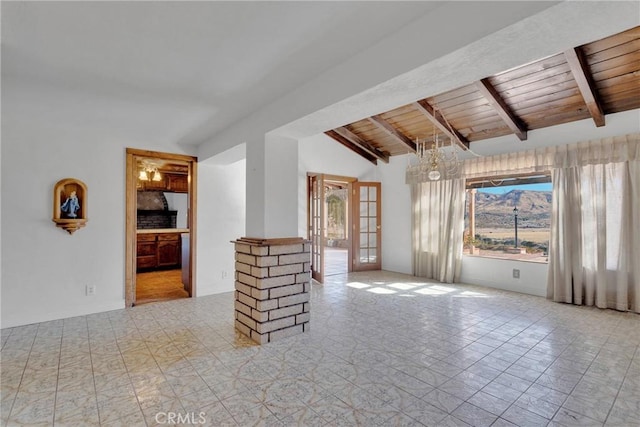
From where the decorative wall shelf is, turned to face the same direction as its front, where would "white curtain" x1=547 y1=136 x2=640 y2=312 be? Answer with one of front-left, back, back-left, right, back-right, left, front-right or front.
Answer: front-left

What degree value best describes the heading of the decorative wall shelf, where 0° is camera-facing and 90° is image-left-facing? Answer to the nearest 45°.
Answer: approximately 0°

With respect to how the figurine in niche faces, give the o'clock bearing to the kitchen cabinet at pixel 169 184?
The kitchen cabinet is roughly at 7 o'clock from the figurine in niche.

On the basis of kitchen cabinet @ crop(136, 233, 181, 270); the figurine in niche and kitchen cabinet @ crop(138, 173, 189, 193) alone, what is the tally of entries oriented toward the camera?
3

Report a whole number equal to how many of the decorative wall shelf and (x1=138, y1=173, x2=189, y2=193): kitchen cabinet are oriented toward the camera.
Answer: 2

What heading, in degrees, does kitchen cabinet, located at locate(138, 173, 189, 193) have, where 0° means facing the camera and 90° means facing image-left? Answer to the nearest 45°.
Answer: approximately 0°

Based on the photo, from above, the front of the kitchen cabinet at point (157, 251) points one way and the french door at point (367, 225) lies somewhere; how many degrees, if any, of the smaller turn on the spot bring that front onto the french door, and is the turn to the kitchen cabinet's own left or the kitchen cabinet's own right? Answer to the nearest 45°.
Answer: approximately 45° to the kitchen cabinet's own left

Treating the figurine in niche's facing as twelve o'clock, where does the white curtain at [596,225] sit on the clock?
The white curtain is roughly at 10 o'clock from the figurine in niche.

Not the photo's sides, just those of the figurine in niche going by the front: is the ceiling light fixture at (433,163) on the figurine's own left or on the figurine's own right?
on the figurine's own left

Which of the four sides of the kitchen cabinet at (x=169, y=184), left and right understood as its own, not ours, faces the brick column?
front
